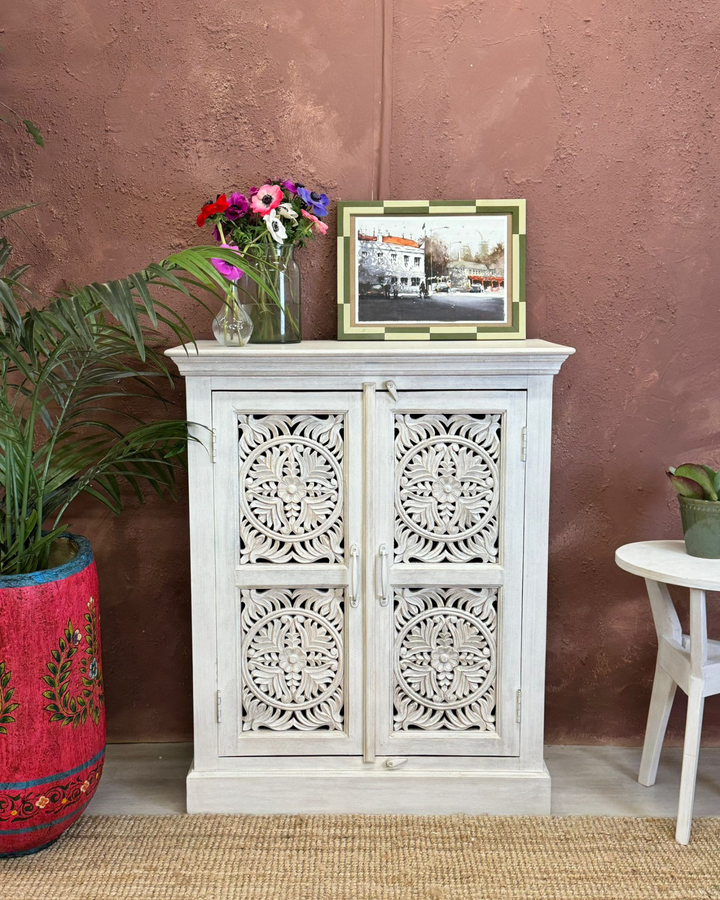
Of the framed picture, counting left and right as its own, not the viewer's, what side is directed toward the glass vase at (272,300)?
right

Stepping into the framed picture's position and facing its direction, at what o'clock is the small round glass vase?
The small round glass vase is roughly at 2 o'clock from the framed picture.

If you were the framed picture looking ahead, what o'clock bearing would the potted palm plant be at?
The potted palm plant is roughly at 2 o'clock from the framed picture.

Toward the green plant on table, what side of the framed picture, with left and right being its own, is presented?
left

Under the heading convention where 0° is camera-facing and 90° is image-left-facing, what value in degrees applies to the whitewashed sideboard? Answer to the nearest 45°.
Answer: approximately 0°

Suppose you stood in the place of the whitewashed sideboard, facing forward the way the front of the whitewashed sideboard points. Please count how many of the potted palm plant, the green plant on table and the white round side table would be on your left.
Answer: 2

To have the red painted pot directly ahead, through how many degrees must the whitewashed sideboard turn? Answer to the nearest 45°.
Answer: approximately 90° to its right

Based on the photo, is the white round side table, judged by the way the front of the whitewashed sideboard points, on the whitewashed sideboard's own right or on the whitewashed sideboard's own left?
on the whitewashed sideboard's own left
